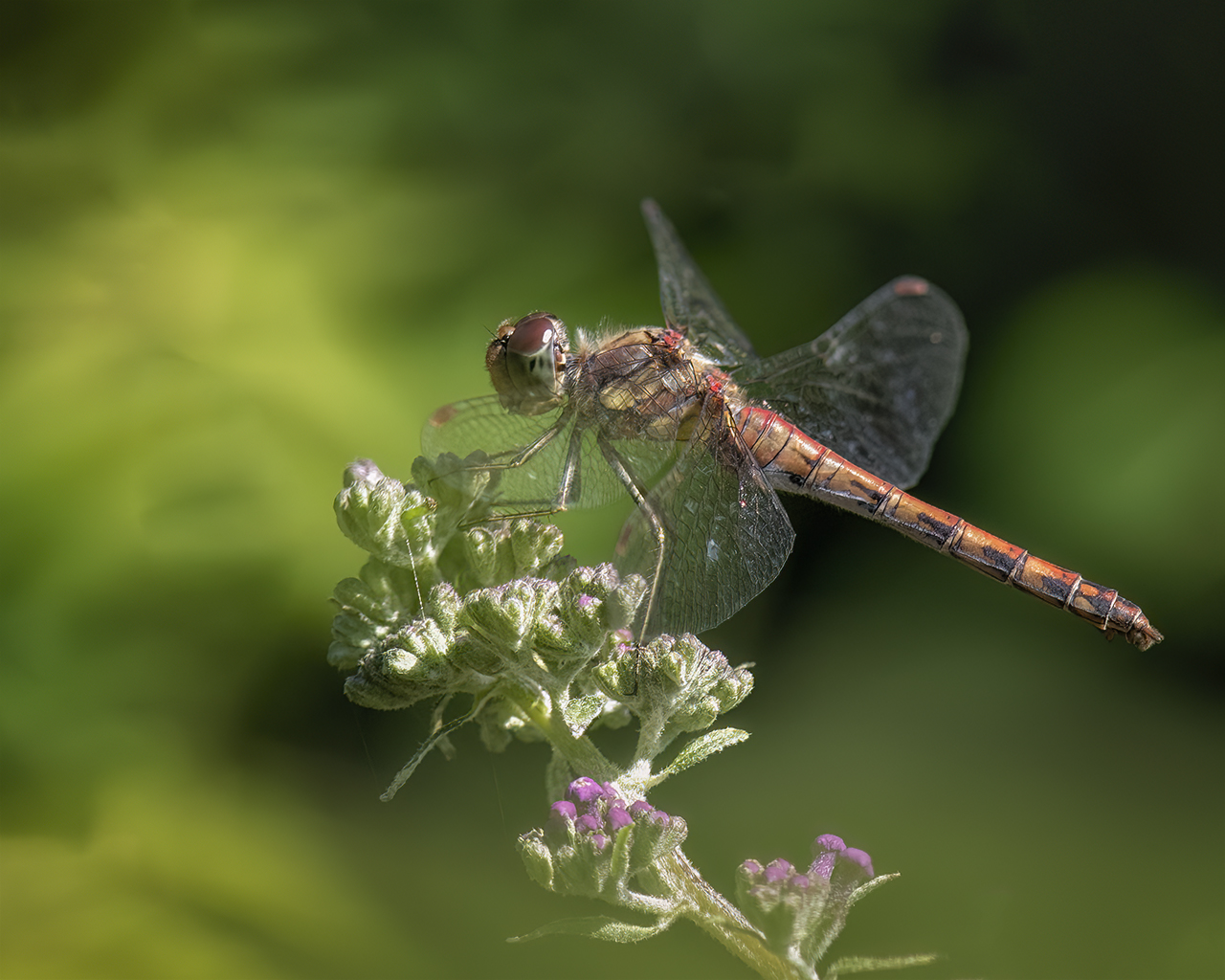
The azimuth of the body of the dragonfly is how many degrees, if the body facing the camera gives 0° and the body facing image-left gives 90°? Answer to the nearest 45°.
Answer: approximately 90°
